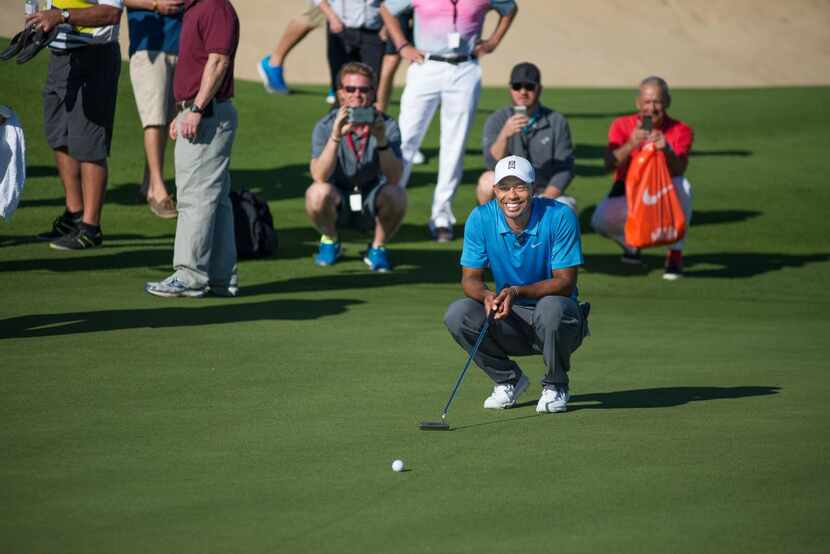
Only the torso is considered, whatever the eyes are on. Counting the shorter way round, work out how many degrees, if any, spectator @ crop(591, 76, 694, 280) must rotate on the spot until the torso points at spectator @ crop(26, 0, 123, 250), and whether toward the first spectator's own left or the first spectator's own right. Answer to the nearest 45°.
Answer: approximately 90° to the first spectator's own right

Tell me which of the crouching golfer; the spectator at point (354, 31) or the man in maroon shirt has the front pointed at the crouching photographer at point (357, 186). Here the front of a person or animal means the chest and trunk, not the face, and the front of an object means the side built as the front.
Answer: the spectator

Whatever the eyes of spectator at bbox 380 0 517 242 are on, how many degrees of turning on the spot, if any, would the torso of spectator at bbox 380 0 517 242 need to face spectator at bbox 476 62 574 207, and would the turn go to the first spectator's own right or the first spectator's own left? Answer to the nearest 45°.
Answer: approximately 45° to the first spectator's own left

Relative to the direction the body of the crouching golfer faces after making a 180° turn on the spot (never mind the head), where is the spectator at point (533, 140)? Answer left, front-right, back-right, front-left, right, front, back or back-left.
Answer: front

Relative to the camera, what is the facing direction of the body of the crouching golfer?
toward the camera

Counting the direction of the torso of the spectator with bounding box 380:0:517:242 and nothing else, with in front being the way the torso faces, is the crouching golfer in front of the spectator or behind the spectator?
in front

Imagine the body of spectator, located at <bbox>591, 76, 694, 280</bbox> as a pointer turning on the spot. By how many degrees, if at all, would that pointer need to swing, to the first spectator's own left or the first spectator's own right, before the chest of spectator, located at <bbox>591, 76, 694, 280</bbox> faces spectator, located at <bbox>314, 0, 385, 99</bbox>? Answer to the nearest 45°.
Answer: approximately 135° to the first spectator's own right

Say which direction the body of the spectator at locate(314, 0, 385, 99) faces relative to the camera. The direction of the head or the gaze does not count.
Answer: toward the camera

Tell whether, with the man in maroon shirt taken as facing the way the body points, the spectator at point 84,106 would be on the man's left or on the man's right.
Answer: on the man's right

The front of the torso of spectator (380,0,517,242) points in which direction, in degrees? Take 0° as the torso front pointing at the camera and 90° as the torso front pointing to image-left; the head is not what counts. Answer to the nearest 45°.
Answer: approximately 0°

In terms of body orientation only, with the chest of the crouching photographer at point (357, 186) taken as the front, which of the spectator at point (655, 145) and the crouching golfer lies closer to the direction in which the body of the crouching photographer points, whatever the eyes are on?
the crouching golfer

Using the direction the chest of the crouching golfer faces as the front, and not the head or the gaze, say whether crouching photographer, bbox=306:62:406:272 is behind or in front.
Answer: behind
